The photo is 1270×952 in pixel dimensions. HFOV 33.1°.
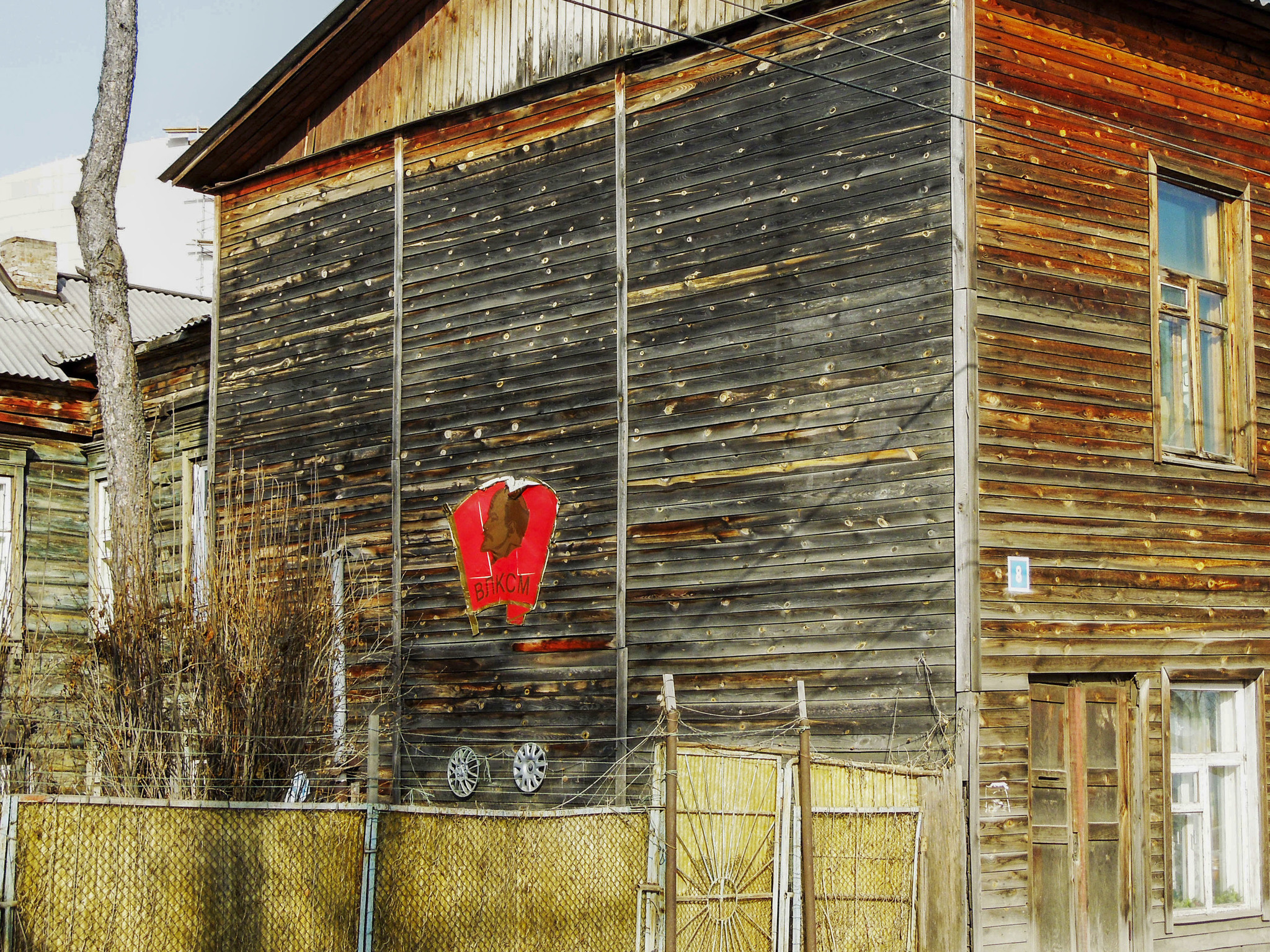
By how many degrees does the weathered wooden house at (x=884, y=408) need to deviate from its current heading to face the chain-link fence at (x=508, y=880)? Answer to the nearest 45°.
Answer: approximately 90° to its right

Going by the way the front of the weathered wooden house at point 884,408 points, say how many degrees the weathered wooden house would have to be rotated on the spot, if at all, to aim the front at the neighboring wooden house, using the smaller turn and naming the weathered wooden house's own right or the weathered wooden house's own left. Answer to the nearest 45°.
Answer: approximately 180°

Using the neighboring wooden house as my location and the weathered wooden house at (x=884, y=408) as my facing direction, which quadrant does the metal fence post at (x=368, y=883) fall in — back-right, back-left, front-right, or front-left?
front-right

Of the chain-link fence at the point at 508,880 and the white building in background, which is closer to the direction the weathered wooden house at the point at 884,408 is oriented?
the chain-link fence

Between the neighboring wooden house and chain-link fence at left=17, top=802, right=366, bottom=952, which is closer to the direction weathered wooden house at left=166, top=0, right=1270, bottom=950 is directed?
the chain-link fence

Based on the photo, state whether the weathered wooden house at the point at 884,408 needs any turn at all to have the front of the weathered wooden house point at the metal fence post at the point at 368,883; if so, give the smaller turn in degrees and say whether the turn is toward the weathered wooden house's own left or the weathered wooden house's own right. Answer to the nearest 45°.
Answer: approximately 90° to the weathered wooden house's own right

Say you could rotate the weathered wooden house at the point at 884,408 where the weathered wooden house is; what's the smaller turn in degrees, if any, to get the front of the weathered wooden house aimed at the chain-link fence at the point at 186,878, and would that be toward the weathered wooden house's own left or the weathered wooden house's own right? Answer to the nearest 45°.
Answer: approximately 90° to the weathered wooden house's own right

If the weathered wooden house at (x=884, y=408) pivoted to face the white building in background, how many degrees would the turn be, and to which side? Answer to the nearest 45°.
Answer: approximately 180°

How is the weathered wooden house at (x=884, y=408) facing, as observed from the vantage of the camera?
facing the viewer and to the right of the viewer

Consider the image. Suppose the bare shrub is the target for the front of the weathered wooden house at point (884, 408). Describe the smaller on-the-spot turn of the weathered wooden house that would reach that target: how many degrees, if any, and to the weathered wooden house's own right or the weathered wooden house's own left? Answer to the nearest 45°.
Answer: approximately 135° to the weathered wooden house's own right
